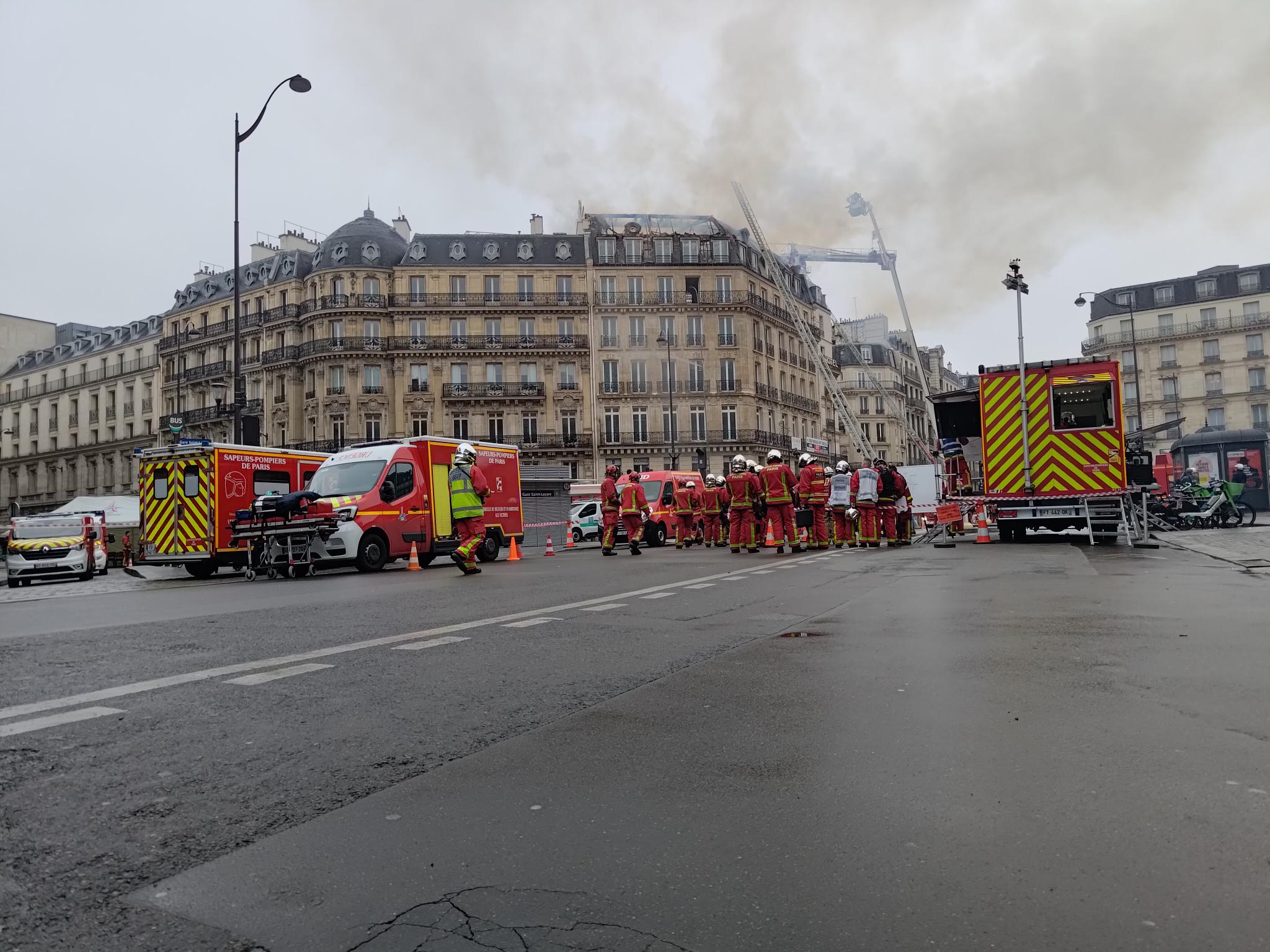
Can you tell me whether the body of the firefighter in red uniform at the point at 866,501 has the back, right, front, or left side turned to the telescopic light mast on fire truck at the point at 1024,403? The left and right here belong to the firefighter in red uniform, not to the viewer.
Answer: right

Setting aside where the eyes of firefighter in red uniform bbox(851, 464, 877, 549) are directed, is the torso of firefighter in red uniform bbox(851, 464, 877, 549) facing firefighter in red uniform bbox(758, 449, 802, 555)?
no

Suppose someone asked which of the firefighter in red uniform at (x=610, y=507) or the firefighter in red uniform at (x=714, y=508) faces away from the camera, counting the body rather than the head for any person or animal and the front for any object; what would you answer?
the firefighter in red uniform at (x=714, y=508)

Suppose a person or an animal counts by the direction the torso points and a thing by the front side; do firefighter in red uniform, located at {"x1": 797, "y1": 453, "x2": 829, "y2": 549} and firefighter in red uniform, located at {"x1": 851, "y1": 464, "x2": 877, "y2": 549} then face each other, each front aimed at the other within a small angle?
no

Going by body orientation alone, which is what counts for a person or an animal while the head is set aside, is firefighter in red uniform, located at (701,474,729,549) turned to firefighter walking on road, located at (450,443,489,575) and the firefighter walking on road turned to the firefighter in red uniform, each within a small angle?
no

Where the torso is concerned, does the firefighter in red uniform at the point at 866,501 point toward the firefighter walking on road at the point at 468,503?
no

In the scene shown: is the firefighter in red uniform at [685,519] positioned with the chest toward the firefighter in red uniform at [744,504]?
no

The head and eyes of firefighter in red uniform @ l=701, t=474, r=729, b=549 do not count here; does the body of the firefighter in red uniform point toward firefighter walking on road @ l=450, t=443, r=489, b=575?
no

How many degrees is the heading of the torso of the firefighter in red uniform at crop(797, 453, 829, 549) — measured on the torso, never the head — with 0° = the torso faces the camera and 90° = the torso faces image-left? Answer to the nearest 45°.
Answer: approximately 135°

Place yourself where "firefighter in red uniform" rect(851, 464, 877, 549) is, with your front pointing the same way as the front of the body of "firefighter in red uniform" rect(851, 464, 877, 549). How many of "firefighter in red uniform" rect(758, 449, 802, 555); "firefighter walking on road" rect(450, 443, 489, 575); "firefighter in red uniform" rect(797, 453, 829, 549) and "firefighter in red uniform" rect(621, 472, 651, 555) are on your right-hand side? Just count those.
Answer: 0

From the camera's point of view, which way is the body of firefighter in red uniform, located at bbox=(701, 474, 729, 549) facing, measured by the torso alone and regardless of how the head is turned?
away from the camera

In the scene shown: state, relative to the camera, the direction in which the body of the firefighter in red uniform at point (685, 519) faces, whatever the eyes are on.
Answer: away from the camera

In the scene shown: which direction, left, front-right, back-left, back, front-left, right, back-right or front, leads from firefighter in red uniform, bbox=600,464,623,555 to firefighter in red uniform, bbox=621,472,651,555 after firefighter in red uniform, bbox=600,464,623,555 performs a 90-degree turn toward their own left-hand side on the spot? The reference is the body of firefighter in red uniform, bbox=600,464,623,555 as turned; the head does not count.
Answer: front-right

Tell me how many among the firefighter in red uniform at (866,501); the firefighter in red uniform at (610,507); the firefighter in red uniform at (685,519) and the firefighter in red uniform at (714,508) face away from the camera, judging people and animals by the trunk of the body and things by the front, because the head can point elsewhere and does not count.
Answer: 3

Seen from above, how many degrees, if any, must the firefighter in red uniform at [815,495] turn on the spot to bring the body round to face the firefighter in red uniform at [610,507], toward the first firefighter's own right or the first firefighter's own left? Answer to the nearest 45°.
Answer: approximately 45° to the first firefighter's own left

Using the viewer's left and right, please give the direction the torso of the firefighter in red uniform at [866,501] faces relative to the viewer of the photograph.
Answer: facing away from the viewer
